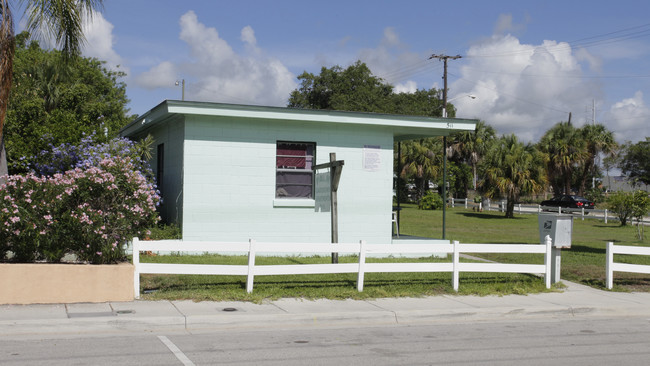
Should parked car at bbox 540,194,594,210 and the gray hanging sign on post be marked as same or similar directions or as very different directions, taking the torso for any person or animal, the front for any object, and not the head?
very different directions

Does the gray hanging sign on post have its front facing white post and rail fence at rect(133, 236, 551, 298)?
yes

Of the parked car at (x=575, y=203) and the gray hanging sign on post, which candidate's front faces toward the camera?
the gray hanging sign on post

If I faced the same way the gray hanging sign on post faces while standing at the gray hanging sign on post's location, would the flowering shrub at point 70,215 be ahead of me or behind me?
ahead
